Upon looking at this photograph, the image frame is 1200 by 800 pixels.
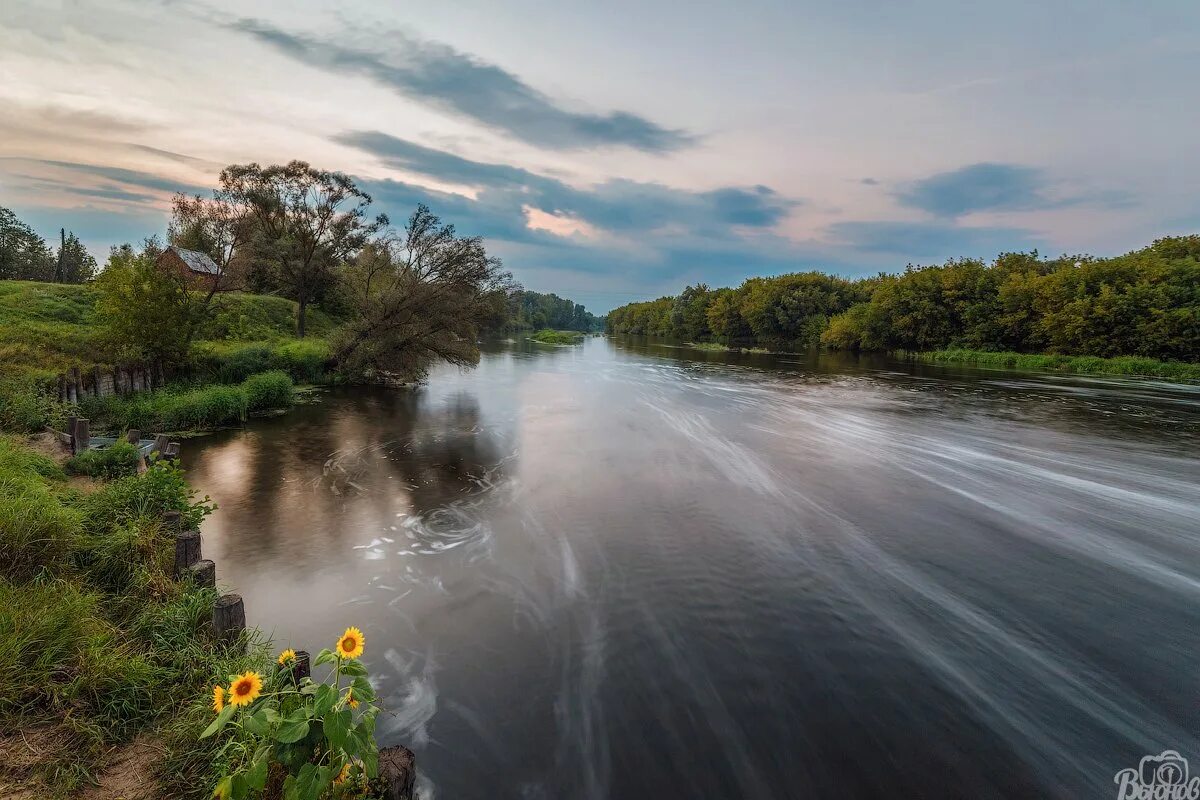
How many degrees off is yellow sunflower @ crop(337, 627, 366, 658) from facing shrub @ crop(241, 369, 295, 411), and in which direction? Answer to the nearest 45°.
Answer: approximately 180°

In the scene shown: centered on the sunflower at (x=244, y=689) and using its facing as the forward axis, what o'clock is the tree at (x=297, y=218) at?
The tree is roughly at 6 o'clock from the sunflower.

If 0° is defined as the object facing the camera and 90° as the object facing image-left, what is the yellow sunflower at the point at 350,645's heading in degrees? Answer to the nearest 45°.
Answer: approximately 0°

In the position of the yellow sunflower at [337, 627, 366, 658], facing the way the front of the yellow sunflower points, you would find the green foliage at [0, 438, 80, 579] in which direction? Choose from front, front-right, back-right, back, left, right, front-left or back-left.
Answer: back-right

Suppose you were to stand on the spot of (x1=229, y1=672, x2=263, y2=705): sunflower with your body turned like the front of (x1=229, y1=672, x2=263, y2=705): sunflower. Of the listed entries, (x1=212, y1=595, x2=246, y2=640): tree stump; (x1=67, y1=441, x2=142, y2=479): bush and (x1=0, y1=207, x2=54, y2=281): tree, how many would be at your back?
3

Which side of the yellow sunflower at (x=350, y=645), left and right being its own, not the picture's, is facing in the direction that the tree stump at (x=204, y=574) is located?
back

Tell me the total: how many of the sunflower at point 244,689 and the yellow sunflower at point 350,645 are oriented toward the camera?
2

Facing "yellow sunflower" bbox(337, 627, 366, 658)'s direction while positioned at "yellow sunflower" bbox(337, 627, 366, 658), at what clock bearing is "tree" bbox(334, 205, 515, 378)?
The tree is roughly at 6 o'clock from the yellow sunflower.

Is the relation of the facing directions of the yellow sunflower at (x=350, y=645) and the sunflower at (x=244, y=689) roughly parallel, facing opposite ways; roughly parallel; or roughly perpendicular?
roughly parallel

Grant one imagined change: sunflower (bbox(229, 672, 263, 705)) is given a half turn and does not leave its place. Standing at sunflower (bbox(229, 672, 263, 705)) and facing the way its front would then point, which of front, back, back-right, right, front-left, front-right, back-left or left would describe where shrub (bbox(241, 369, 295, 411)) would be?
front

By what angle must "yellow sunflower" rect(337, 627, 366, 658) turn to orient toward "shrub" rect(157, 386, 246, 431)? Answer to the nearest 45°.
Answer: approximately 180°

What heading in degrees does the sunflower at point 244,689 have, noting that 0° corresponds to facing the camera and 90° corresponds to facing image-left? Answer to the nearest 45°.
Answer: approximately 0°

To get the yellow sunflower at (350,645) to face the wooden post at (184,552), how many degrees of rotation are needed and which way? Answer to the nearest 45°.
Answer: approximately 135° to its right

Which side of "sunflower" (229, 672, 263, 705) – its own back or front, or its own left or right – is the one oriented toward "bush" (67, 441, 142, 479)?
back
